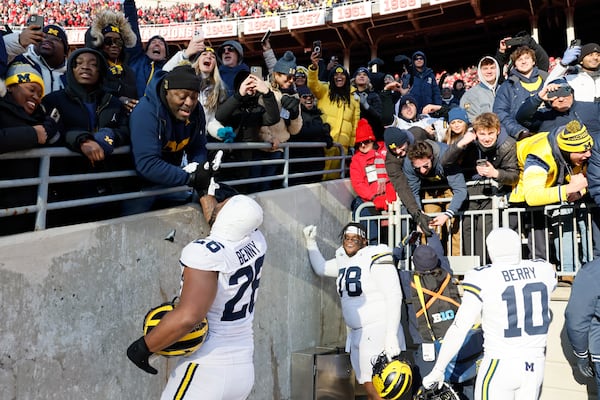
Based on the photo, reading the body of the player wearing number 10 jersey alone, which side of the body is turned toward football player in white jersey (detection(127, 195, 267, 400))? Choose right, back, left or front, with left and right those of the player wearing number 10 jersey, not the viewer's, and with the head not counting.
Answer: left

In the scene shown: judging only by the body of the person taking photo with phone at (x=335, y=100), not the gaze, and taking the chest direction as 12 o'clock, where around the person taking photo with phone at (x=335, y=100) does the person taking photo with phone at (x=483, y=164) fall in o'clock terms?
the person taking photo with phone at (x=483, y=164) is roughly at 10 o'clock from the person taking photo with phone at (x=335, y=100).

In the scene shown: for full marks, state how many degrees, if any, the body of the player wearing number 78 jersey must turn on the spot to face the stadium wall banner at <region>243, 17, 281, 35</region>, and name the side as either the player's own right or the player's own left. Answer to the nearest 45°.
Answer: approximately 135° to the player's own right

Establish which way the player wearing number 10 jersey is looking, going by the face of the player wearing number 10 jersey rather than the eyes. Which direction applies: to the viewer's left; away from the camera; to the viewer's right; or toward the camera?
away from the camera

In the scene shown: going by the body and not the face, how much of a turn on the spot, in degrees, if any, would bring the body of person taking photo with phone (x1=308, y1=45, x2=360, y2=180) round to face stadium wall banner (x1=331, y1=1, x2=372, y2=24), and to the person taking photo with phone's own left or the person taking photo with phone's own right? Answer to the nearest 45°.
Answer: approximately 180°

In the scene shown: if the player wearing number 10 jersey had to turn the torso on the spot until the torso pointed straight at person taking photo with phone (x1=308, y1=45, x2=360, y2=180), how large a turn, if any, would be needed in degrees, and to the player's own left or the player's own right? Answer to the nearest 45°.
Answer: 0° — they already face them

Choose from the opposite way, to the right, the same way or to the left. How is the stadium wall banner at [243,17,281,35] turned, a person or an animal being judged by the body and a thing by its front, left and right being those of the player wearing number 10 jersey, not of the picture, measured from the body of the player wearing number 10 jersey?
the opposite way
